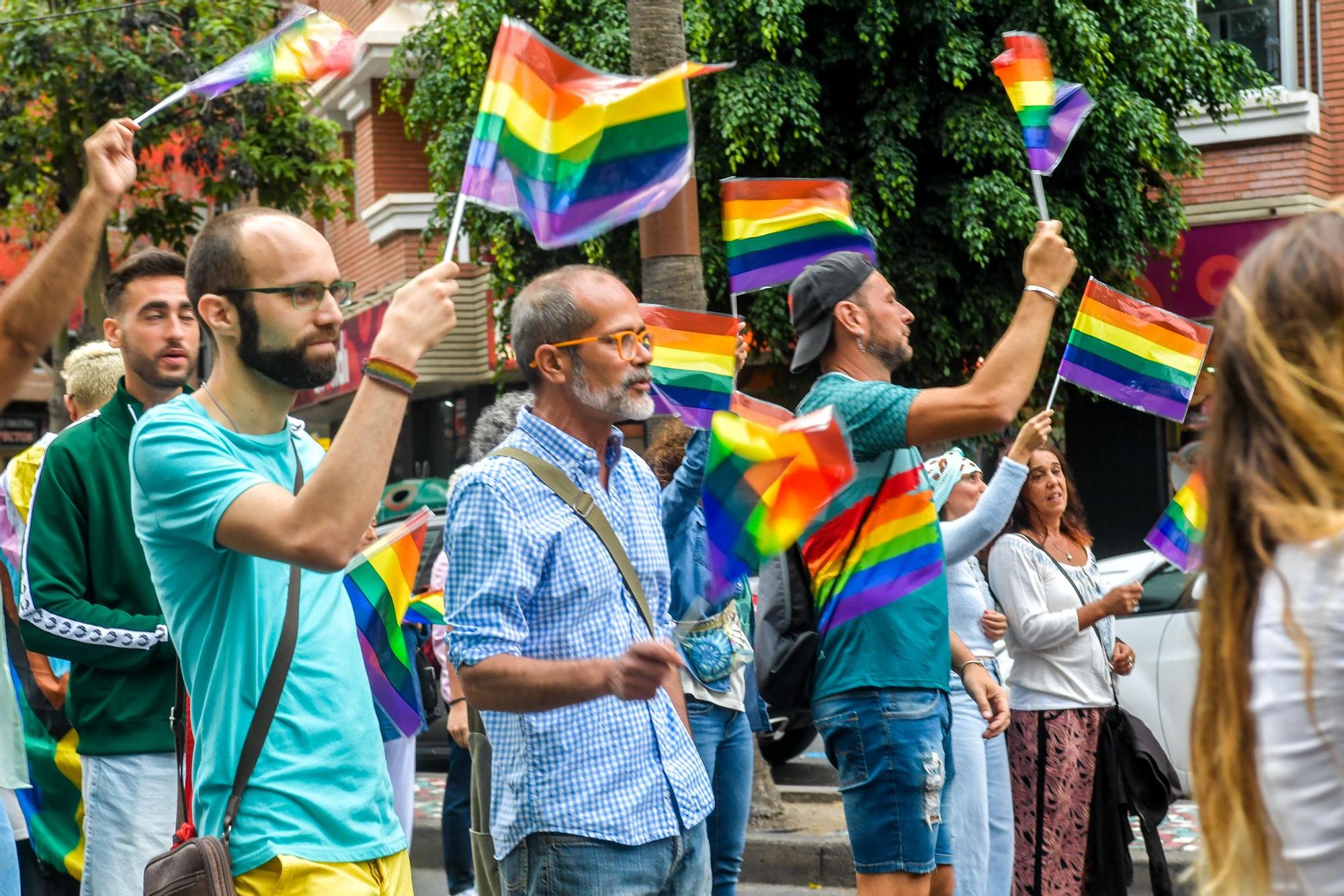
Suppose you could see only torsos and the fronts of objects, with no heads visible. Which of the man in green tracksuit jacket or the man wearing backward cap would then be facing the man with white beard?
the man in green tracksuit jacket

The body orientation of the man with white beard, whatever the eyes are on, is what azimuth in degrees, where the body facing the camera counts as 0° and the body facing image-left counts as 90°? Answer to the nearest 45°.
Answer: approximately 315°

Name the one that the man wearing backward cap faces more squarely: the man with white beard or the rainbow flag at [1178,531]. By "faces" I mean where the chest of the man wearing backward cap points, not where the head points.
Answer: the rainbow flag

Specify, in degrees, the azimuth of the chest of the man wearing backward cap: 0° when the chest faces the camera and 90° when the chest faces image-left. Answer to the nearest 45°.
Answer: approximately 270°

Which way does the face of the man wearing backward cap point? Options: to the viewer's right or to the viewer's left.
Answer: to the viewer's right

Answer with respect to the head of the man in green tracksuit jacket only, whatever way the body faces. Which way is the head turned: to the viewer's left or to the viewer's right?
to the viewer's right

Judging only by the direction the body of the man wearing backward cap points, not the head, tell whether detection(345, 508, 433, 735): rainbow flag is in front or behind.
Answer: behind
